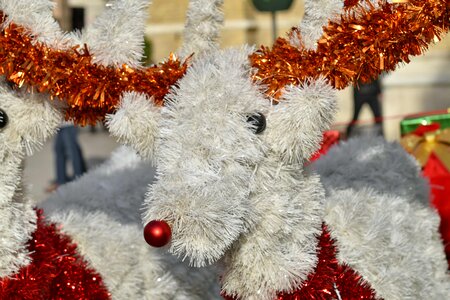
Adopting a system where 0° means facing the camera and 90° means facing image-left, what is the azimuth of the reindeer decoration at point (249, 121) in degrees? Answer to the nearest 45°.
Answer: approximately 45°

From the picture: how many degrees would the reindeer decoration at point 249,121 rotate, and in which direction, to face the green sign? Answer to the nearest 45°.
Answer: approximately 135° to its right

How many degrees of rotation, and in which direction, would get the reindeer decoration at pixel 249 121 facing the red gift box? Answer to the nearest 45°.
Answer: approximately 180°

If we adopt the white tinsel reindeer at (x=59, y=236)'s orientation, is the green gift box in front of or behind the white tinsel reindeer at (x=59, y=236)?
behind

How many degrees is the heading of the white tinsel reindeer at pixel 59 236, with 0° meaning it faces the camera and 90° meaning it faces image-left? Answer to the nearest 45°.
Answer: approximately 45°
